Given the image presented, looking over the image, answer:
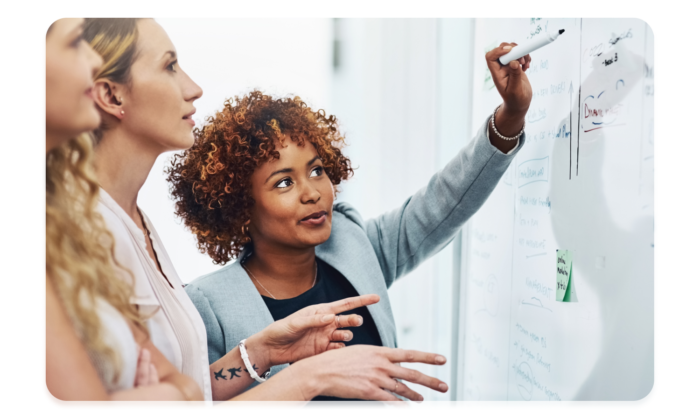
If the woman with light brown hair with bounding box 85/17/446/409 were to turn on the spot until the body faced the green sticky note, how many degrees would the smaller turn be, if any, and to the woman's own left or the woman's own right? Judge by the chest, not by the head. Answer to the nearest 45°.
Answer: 0° — they already face it

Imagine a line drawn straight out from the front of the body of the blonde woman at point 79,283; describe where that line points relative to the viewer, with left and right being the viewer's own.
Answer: facing to the right of the viewer

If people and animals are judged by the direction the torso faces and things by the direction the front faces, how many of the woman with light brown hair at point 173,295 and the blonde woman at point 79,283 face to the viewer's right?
2

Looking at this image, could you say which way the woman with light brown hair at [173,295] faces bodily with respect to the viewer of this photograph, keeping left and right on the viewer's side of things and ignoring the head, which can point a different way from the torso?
facing to the right of the viewer

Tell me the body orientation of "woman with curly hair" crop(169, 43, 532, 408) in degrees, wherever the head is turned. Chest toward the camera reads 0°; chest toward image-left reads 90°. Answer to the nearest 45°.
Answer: approximately 315°

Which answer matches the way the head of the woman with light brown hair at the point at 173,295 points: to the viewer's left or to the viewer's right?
to the viewer's right
